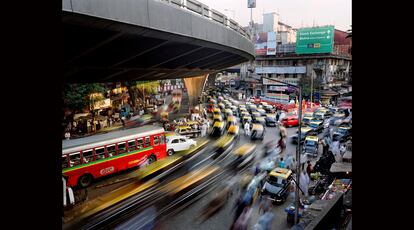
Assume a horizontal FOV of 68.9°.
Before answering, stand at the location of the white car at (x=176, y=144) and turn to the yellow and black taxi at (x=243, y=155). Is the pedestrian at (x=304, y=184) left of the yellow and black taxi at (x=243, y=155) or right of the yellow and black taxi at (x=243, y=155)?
right

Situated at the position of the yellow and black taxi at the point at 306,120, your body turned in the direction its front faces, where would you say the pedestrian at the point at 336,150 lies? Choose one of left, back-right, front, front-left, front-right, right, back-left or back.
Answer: front-left

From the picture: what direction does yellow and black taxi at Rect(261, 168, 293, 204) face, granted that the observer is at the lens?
facing the viewer and to the left of the viewer

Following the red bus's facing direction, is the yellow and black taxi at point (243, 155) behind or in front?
in front

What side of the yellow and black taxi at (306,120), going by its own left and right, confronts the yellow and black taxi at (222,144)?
front

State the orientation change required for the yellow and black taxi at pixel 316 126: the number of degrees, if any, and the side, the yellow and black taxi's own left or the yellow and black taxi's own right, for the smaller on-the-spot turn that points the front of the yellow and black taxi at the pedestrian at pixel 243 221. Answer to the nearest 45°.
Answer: approximately 45° to the yellow and black taxi's own left

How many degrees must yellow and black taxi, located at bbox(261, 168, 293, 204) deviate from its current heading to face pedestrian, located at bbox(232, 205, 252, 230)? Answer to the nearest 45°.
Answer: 0° — it already faces them

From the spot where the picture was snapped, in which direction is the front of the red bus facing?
facing away from the viewer and to the right of the viewer
